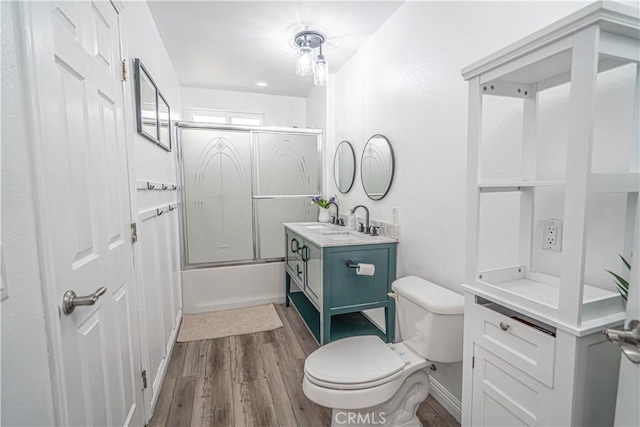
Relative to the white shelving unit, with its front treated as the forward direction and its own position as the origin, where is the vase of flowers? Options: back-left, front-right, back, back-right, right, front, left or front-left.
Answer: right

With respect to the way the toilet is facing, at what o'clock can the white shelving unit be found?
The white shelving unit is roughly at 9 o'clock from the toilet.

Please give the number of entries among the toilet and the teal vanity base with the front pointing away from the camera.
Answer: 0

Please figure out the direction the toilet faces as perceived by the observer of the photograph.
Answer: facing the viewer and to the left of the viewer

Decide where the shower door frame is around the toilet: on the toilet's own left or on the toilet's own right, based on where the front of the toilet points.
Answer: on the toilet's own right

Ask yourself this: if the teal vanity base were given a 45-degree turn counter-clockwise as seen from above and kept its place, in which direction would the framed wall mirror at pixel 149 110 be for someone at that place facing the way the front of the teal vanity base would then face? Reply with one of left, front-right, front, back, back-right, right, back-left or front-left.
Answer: front-right

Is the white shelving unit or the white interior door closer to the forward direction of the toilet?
the white interior door

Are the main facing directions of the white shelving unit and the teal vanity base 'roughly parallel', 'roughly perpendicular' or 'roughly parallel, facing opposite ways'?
roughly parallel

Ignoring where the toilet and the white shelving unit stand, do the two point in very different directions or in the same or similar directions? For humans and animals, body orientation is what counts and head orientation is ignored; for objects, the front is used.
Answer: same or similar directions

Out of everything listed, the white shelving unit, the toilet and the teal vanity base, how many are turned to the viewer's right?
0

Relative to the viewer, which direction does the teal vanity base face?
to the viewer's left
